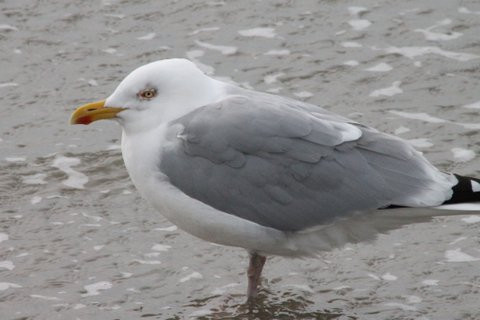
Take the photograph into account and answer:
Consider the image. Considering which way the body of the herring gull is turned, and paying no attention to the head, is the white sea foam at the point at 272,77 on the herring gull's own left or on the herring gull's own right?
on the herring gull's own right

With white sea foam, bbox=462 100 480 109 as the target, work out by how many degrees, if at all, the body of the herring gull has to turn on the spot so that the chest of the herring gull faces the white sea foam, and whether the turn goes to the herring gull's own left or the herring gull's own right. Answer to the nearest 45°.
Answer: approximately 135° to the herring gull's own right

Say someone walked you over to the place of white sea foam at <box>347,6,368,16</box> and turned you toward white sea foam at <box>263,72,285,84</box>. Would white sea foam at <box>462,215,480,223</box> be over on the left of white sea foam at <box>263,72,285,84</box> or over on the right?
left

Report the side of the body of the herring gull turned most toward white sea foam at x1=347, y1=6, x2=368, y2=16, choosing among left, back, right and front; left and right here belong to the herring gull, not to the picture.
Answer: right

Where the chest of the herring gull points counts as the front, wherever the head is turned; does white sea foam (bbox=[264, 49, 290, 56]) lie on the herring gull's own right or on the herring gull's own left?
on the herring gull's own right

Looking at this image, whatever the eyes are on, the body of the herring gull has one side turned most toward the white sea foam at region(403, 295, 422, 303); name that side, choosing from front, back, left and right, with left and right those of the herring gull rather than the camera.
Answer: back

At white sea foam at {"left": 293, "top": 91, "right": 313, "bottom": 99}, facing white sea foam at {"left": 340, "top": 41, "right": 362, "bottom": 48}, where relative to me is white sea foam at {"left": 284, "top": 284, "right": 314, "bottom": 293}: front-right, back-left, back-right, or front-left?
back-right

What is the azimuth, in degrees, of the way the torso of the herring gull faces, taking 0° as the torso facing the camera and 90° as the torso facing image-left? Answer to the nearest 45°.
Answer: approximately 90°

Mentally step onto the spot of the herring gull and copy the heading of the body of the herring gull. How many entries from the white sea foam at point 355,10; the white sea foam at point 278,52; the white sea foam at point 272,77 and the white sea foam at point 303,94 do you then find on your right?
4

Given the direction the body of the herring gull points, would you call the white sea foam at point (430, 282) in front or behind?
behind

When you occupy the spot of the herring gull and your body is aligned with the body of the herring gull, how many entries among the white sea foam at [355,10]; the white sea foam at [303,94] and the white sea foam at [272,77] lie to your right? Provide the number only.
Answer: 3

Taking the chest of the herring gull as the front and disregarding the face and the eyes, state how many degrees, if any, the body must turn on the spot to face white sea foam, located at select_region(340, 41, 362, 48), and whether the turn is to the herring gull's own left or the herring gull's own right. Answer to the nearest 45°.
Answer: approximately 90° to the herring gull's own right

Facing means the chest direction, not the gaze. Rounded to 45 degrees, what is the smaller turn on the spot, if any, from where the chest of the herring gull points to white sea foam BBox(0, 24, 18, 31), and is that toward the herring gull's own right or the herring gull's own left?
approximately 45° to the herring gull's own right
